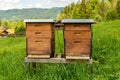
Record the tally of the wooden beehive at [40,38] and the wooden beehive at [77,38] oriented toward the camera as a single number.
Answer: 2

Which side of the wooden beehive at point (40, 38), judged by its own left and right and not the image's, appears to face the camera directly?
front

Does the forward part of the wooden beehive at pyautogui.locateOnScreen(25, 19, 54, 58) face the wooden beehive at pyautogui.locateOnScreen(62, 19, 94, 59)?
no

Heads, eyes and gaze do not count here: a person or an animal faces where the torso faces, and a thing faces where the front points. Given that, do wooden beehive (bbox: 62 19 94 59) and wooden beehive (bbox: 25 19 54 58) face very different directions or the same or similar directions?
same or similar directions

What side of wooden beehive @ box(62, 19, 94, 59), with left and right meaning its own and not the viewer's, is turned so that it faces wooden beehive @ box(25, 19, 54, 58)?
right

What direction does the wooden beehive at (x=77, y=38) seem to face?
toward the camera
